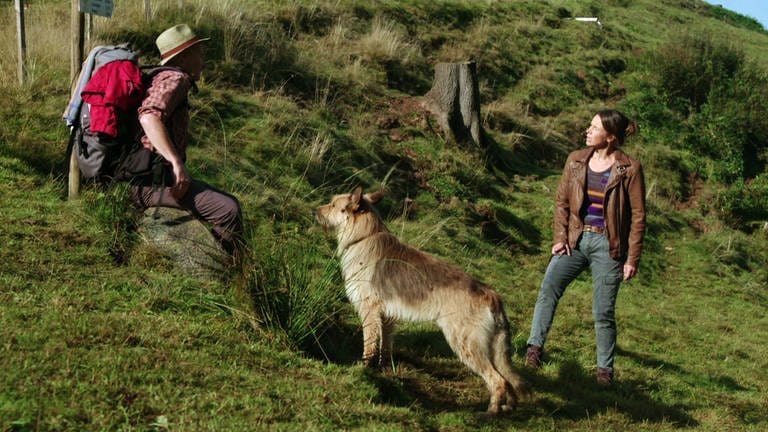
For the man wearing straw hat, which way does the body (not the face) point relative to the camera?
to the viewer's right

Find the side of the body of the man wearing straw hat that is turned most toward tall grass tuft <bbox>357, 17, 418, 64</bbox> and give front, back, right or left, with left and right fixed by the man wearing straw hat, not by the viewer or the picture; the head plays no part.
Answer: left

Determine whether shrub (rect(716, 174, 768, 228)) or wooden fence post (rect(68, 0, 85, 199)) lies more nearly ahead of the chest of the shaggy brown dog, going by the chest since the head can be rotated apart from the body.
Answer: the wooden fence post

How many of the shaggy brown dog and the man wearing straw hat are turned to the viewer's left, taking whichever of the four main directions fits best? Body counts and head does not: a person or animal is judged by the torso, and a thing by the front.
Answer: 1

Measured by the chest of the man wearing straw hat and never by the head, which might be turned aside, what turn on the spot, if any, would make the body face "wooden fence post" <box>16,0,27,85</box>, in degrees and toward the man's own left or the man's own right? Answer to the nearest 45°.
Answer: approximately 135° to the man's own left

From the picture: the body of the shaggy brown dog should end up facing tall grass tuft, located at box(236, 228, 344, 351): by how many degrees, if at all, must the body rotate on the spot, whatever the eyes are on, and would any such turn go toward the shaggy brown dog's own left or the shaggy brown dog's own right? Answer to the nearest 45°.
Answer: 0° — it already faces it

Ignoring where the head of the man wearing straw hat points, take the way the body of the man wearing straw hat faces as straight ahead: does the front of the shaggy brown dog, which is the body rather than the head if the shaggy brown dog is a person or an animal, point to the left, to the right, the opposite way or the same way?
the opposite way

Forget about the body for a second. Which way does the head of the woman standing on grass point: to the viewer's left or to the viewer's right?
to the viewer's left

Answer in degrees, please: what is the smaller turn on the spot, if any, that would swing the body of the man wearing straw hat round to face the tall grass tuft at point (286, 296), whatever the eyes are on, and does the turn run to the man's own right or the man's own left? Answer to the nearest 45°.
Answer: approximately 45° to the man's own right

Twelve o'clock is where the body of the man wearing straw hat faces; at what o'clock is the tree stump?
The tree stump is roughly at 10 o'clock from the man wearing straw hat.

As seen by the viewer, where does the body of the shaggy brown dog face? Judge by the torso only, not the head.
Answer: to the viewer's left

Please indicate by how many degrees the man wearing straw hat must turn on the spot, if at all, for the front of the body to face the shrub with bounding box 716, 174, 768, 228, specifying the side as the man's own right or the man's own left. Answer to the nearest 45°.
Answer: approximately 45° to the man's own left
